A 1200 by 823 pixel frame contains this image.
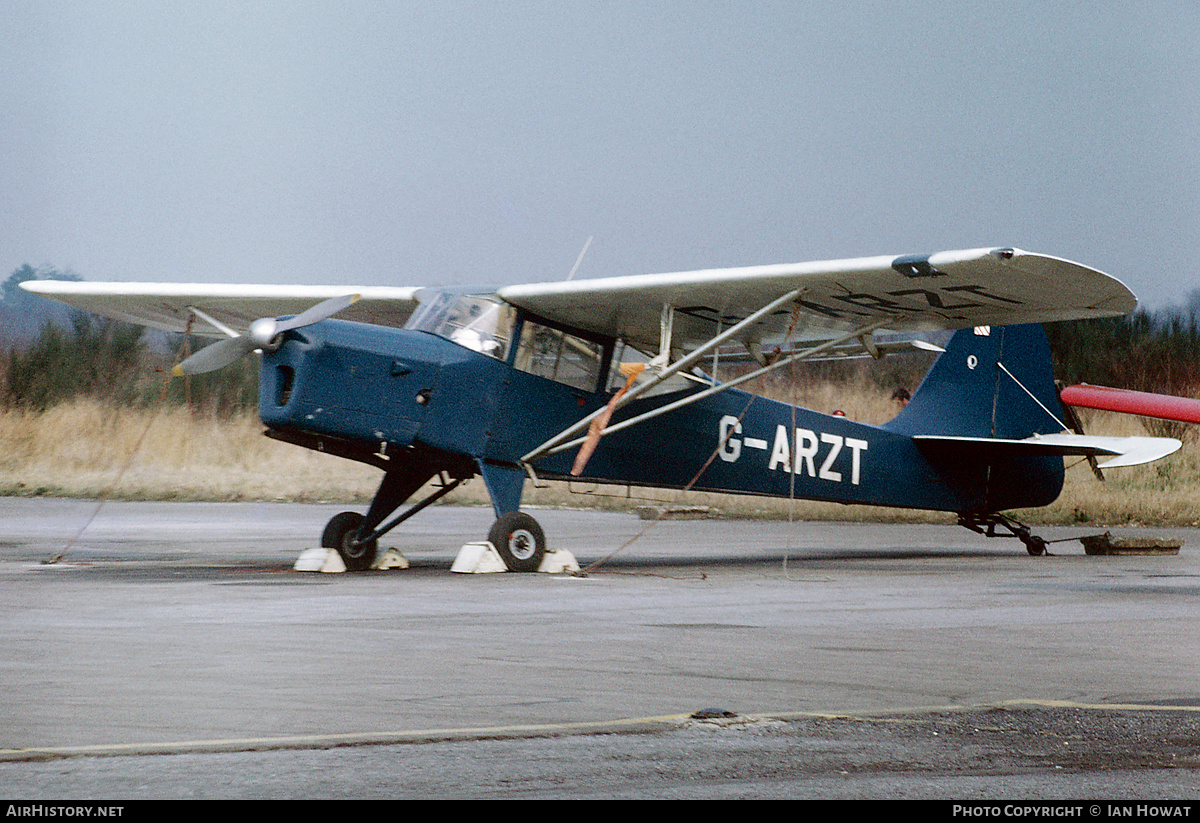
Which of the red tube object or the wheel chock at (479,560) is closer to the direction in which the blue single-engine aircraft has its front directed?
the wheel chock

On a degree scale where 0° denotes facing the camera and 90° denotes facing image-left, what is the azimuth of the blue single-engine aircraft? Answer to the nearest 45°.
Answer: approximately 45°

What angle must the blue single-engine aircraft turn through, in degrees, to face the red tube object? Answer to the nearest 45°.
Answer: approximately 135° to its left

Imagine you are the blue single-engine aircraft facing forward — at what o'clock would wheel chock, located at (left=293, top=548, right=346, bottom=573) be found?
The wheel chock is roughly at 1 o'clock from the blue single-engine aircraft.
